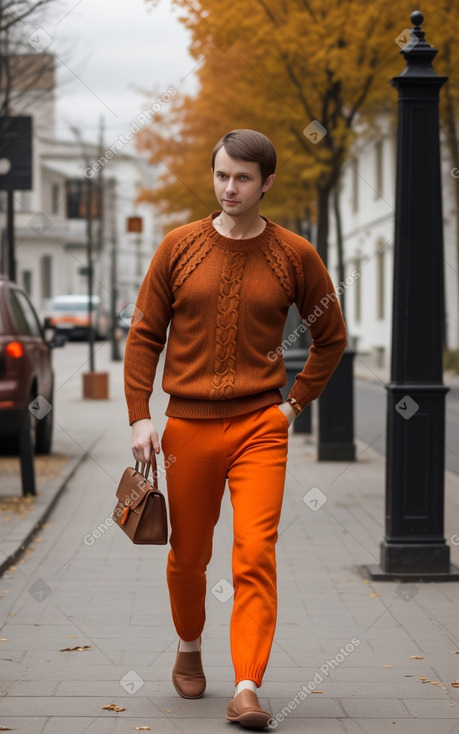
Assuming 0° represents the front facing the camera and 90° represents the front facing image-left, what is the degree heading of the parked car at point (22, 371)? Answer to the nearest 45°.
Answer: approximately 225°

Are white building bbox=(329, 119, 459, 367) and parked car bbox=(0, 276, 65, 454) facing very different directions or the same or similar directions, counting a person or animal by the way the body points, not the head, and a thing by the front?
very different directions

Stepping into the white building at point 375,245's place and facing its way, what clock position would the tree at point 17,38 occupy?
The tree is roughly at 11 o'clock from the white building.

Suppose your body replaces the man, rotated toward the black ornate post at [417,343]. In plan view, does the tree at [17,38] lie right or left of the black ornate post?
left

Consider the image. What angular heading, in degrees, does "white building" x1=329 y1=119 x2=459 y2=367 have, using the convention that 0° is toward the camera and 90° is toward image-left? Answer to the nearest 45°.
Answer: approximately 45°

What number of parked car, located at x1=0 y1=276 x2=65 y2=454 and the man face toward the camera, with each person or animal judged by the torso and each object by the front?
1

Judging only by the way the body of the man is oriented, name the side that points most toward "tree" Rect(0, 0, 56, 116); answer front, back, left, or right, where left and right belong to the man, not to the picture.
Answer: back

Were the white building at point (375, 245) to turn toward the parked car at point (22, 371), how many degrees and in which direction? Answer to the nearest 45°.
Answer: approximately 45° to its left
